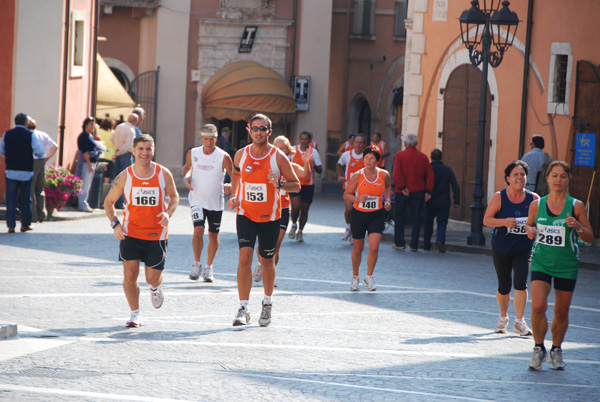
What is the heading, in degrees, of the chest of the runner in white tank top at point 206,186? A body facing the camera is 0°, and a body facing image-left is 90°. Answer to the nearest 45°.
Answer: approximately 0°

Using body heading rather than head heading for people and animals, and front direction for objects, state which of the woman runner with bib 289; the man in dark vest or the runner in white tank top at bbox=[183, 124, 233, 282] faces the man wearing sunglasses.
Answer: the runner in white tank top

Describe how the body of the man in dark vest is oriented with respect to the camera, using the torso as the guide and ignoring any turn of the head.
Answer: away from the camera

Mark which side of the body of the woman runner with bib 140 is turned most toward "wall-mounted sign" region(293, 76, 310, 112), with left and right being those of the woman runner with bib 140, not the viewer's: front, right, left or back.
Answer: back

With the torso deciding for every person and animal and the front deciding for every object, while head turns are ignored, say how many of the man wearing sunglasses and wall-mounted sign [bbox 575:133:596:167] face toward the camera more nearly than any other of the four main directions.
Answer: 2

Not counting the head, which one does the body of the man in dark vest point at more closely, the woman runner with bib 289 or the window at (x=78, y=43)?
the window

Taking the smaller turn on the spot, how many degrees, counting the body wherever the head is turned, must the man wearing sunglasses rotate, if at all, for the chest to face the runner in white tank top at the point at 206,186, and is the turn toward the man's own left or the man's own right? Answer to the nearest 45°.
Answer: approximately 180°

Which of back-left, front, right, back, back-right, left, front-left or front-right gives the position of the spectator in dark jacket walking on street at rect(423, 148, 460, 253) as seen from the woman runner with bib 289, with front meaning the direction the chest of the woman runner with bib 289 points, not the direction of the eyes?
back

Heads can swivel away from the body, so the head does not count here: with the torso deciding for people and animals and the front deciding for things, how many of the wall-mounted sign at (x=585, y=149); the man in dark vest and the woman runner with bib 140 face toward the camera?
2

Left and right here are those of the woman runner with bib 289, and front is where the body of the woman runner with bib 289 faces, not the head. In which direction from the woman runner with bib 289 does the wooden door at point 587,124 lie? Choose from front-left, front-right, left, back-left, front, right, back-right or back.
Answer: back
